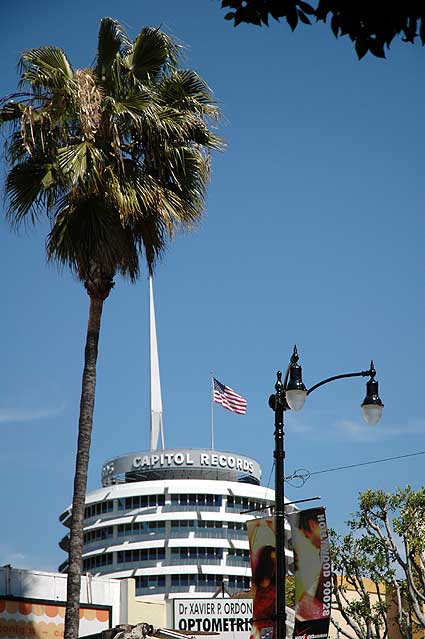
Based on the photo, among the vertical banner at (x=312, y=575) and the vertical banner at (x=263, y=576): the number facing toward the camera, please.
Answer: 2

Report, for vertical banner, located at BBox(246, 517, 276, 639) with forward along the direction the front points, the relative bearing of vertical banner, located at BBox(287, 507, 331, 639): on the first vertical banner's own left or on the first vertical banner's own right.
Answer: on the first vertical banner's own left

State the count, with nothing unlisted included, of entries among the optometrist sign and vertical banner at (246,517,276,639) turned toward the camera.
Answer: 2

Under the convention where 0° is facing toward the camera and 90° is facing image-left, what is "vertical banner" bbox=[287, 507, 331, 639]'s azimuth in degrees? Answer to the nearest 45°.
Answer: approximately 0°

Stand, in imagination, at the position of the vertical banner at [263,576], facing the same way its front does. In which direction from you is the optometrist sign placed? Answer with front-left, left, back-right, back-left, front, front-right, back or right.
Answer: back

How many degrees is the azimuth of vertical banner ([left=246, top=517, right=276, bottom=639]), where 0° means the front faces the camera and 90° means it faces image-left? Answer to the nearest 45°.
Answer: approximately 0°
